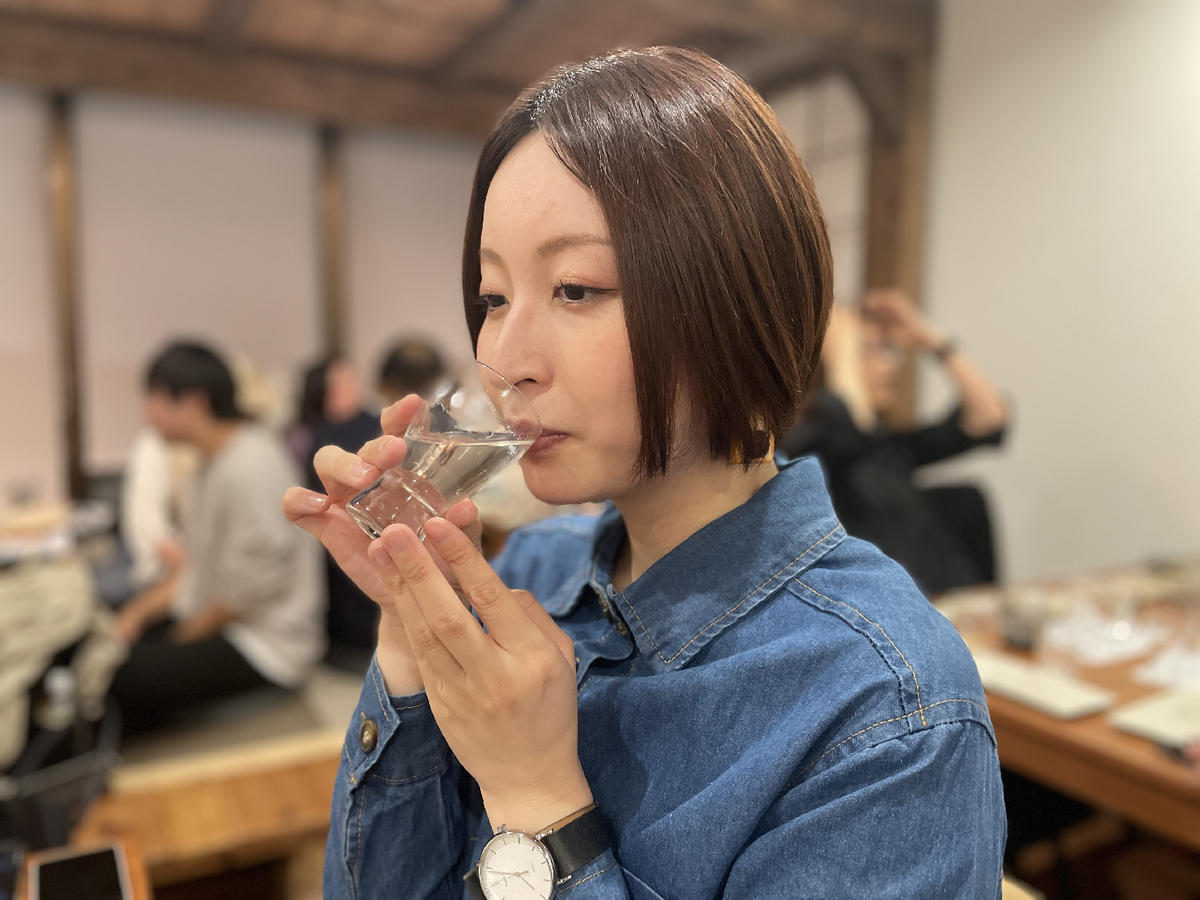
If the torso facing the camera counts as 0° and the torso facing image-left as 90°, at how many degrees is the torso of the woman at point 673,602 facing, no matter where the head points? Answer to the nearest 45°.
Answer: approximately 45°

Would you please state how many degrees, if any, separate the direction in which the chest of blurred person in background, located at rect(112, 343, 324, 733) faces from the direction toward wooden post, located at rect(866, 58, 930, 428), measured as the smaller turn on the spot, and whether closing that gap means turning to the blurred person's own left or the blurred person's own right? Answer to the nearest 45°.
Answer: approximately 180°

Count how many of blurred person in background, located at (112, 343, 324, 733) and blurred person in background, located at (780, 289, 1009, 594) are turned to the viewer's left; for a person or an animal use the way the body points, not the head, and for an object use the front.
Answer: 1

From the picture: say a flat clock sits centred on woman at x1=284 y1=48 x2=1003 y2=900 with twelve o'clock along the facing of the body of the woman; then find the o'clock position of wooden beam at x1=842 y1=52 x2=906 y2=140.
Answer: The wooden beam is roughly at 5 o'clock from the woman.

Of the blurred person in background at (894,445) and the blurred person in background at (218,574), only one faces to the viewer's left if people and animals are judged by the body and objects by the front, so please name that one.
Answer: the blurred person in background at (218,574)

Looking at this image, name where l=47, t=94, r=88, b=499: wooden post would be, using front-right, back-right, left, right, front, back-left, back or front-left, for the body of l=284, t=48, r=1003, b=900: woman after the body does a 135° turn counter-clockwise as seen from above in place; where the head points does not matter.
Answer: back-left

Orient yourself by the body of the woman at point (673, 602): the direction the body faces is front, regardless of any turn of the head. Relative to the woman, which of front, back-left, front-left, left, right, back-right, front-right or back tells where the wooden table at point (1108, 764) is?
back

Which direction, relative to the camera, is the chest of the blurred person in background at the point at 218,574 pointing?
to the viewer's left
